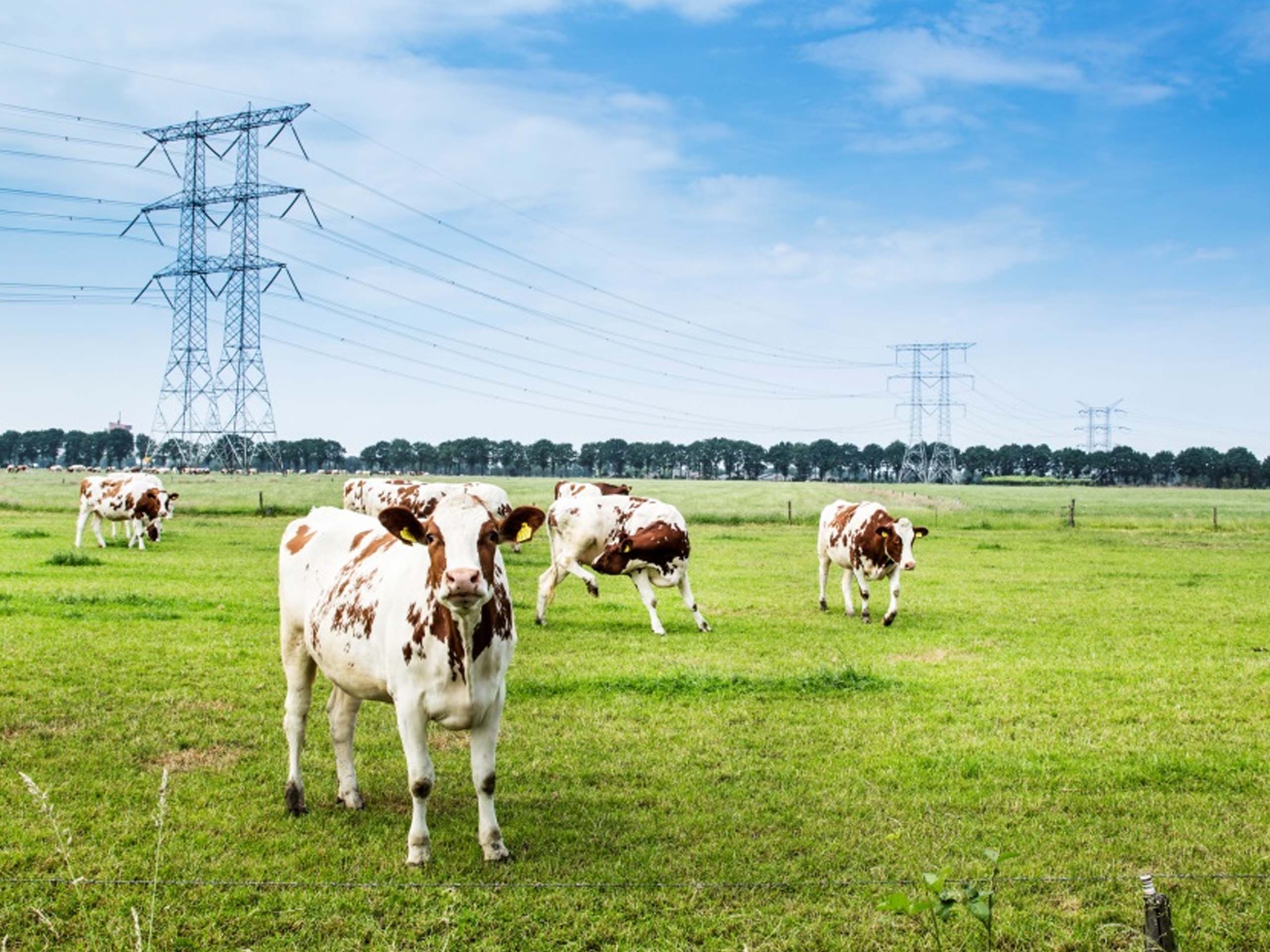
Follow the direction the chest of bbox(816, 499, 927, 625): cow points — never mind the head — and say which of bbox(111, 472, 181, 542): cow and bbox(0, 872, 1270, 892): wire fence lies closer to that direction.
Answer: the wire fence

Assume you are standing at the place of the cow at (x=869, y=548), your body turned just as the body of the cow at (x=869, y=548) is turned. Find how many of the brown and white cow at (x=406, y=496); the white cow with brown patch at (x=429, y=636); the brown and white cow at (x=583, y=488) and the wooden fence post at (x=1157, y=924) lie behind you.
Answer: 2

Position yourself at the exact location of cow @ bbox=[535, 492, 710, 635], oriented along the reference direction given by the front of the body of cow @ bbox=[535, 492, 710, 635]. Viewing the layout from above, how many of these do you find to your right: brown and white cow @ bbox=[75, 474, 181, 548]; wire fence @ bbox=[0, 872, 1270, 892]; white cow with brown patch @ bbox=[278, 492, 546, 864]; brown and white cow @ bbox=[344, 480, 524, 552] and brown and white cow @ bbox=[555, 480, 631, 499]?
2

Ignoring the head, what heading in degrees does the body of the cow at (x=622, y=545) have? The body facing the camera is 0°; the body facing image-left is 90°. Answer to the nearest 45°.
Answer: approximately 270°

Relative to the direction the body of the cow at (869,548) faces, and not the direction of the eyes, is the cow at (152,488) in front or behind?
behind

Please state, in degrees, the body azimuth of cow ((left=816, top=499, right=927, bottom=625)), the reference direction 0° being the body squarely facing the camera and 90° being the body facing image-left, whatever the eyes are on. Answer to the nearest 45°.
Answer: approximately 315°

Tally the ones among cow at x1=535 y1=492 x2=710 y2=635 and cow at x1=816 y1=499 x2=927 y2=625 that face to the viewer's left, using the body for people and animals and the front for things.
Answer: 0

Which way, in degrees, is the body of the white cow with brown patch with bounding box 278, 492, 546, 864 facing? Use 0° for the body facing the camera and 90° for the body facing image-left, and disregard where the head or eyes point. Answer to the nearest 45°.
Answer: approximately 315°

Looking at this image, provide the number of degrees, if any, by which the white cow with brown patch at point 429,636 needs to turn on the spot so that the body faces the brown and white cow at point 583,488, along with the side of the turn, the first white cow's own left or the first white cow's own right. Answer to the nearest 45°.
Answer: approximately 135° to the first white cow's own left

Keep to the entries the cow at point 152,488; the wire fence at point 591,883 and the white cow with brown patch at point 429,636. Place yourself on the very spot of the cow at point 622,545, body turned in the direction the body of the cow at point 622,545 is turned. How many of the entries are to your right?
2

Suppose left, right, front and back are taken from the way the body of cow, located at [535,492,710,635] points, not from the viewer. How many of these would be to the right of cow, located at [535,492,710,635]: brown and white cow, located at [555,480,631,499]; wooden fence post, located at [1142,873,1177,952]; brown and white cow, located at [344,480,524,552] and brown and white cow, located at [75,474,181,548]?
1

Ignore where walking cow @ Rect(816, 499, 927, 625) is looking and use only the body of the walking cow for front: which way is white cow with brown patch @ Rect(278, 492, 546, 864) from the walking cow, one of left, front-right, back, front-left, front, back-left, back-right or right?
front-right

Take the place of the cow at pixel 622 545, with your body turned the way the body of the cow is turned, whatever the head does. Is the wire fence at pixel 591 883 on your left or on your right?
on your right
